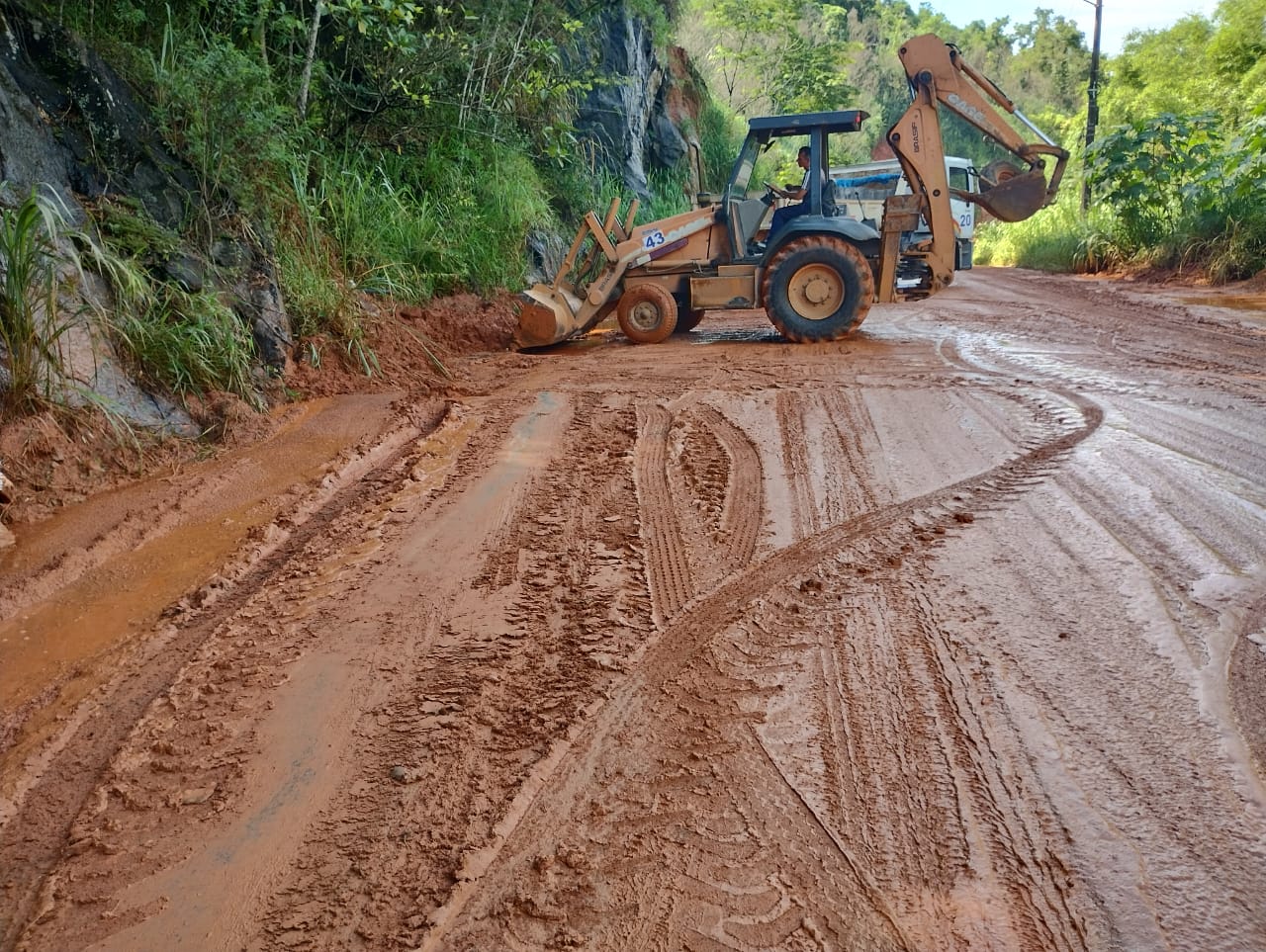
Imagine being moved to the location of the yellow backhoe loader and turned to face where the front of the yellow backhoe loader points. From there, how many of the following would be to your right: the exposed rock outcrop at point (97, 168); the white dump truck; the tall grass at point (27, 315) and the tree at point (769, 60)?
2

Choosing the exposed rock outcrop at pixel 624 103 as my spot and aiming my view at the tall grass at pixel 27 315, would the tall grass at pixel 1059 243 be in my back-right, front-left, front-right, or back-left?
back-left

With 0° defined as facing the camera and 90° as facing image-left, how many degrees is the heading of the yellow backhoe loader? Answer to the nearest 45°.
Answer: approximately 90°

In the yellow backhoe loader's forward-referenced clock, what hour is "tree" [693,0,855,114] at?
The tree is roughly at 3 o'clock from the yellow backhoe loader.

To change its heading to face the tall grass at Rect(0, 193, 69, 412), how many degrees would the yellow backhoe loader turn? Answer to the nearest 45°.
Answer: approximately 45° to its left

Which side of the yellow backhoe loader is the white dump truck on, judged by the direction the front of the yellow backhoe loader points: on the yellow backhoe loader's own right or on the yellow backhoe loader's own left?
on the yellow backhoe loader's own right

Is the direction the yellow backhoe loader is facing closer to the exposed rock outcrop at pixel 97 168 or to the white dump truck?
the exposed rock outcrop

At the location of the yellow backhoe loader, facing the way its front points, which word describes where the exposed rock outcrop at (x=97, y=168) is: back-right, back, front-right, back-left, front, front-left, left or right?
front-left

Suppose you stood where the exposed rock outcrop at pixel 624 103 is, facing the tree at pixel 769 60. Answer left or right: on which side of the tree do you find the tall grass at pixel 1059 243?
right

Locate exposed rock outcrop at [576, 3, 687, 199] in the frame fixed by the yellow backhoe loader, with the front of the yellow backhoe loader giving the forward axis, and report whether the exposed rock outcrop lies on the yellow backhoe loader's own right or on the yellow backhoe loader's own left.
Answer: on the yellow backhoe loader's own right

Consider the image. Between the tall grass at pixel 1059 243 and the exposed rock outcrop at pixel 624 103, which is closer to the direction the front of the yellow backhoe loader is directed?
the exposed rock outcrop

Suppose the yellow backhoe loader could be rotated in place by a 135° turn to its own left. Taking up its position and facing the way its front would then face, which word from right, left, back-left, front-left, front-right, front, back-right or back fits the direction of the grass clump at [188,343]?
right
